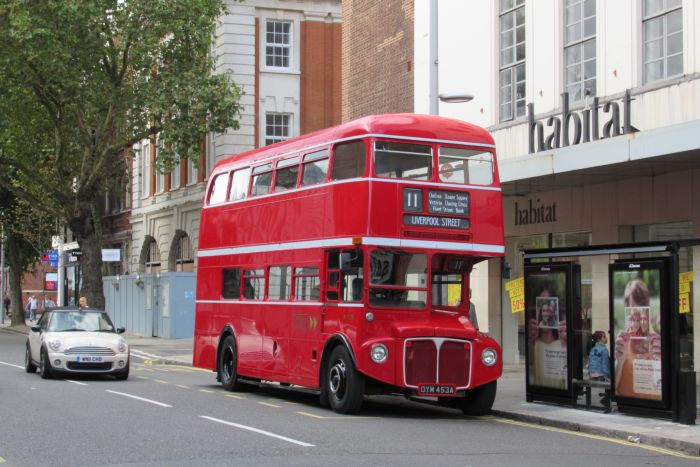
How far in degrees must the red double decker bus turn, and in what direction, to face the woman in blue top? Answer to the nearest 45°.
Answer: approximately 45° to its left

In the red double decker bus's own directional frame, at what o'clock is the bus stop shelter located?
The bus stop shelter is roughly at 11 o'clock from the red double decker bus.

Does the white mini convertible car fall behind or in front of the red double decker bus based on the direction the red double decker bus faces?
behind

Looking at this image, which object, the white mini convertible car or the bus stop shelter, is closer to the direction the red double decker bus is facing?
the bus stop shelter

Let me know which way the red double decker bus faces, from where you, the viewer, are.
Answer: facing the viewer and to the right of the viewer

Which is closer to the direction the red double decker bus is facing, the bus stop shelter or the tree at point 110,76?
the bus stop shelter

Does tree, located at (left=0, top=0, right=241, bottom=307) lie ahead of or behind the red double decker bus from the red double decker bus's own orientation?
behind

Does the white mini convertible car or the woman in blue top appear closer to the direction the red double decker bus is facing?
the woman in blue top
